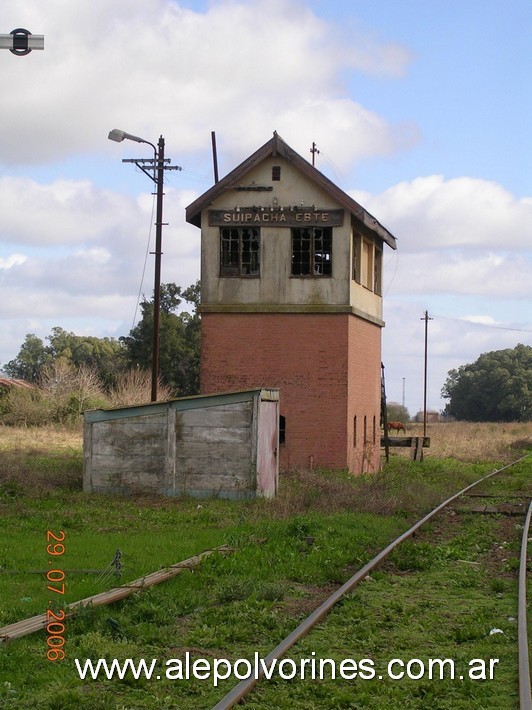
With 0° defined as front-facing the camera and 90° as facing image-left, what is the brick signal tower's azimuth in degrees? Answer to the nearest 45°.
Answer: approximately 0°

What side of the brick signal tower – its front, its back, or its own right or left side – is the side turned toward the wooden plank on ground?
front

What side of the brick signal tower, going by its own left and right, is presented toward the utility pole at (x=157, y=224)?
right

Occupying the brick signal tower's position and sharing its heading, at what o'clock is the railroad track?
The railroad track is roughly at 12 o'clock from the brick signal tower.

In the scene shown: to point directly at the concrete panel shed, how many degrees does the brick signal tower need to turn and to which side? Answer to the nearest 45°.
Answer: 0° — it already faces it

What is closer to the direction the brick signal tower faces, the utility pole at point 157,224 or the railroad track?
the railroad track

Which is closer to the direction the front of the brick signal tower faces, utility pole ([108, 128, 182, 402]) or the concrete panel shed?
the concrete panel shed

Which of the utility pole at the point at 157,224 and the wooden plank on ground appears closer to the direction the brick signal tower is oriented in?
the wooden plank on ground
